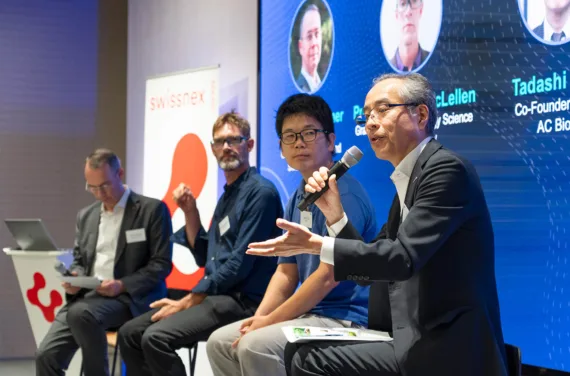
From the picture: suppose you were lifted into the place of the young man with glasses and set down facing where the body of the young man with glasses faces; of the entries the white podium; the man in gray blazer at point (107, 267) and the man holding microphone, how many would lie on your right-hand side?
2

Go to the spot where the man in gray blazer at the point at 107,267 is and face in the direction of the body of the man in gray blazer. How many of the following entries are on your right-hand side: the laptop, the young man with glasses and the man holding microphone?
1

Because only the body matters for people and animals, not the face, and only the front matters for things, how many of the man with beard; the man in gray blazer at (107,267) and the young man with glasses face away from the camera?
0

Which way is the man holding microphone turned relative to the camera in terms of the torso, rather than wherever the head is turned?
to the viewer's left

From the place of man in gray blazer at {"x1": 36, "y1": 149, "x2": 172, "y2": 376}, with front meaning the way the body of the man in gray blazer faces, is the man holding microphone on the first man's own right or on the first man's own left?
on the first man's own left

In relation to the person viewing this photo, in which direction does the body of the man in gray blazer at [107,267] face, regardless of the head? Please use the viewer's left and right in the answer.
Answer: facing the viewer and to the left of the viewer

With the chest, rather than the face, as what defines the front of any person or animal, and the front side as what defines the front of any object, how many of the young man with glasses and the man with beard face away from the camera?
0

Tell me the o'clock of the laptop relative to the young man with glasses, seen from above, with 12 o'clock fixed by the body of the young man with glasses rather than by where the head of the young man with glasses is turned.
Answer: The laptop is roughly at 3 o'clock from the young man with glasses.

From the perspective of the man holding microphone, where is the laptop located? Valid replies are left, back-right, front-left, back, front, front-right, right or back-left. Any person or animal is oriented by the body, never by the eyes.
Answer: front-right

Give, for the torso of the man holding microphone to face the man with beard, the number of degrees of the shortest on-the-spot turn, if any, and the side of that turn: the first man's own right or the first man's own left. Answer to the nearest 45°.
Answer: approximately 45° to the first man's own right

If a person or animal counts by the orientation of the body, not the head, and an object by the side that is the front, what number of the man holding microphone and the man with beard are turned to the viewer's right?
0

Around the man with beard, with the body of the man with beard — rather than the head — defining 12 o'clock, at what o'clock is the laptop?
The laptop is roughly at 3 o'clock from the man with beard.

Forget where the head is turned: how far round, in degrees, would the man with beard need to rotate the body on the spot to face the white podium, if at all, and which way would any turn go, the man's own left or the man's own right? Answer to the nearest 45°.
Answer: approximately 90° to the man's own right

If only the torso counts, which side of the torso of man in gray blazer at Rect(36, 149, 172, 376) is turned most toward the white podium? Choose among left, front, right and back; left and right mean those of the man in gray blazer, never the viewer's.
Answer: right

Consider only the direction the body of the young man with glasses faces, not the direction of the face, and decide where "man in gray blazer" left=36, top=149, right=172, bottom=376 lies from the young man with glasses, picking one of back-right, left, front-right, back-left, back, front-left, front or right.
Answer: right

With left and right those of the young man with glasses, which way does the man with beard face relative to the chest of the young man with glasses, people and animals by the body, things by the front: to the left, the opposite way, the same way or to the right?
the same way

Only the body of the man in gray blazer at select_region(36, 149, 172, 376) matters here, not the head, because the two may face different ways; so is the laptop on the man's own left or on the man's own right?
on the man's own right
